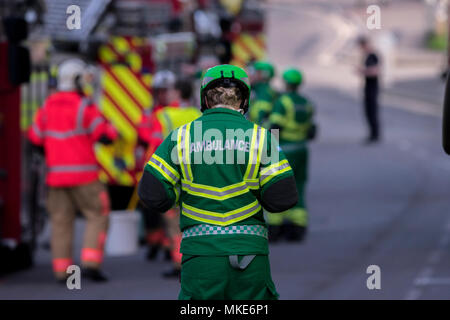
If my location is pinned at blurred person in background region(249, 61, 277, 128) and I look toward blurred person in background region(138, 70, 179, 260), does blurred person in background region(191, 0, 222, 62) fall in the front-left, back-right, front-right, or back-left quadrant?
back-right

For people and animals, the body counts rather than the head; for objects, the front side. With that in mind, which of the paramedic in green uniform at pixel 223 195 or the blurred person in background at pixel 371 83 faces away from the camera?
the paramedic in green uniform

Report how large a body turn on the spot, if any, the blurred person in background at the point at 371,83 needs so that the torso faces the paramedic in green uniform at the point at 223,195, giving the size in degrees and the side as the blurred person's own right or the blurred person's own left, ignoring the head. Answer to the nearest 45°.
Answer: approximately 90° to the blurred person's own left

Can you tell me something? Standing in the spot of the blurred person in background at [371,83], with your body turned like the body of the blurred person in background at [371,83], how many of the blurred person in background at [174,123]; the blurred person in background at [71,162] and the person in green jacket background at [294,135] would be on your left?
3

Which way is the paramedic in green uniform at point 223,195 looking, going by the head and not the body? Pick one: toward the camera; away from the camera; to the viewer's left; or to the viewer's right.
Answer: away from the camera

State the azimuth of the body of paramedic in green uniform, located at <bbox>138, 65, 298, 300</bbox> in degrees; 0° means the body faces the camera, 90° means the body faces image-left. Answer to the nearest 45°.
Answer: approximately 180°

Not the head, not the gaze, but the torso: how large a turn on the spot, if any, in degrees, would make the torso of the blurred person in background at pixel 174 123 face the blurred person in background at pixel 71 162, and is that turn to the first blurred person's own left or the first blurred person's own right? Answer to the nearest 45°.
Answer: approximately 45° to the first blurred person's own left

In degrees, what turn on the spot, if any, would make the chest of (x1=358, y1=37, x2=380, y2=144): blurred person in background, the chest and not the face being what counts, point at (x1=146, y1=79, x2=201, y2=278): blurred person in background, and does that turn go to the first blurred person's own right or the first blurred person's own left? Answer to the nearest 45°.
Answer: approximately 90° to the first blurred person's own left

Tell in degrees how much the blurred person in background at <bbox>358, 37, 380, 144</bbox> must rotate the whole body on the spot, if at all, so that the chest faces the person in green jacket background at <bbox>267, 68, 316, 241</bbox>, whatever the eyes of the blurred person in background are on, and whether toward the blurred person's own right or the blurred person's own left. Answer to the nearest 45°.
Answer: approximately 90° to the blurred person's own left

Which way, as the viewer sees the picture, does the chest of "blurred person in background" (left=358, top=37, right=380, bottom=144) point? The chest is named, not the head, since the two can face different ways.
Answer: to the viewer's left

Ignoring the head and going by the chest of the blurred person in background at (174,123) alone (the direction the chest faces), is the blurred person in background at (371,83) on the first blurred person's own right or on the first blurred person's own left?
on the first blurred person's own right

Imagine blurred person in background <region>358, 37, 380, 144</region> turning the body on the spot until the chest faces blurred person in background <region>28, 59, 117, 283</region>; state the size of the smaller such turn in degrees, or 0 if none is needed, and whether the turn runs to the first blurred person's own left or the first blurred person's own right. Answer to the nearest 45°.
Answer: approximately 90° to the first blurred person's own left
